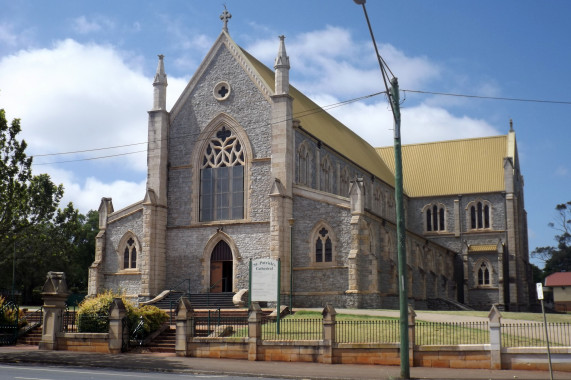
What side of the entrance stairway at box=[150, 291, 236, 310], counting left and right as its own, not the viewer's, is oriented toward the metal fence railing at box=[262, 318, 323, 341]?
front

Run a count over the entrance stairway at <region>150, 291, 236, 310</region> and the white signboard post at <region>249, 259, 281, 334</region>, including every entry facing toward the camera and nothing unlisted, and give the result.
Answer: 2

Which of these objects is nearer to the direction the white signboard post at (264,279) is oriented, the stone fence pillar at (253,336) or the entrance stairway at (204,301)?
the stone fence pillar

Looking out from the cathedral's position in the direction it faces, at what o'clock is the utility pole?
The utility pole is roughly at 10 o'clock from the cathedral.

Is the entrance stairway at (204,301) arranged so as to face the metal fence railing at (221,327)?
yes

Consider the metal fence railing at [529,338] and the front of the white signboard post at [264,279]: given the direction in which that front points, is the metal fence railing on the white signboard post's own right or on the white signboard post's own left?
on the white signboard post's own left

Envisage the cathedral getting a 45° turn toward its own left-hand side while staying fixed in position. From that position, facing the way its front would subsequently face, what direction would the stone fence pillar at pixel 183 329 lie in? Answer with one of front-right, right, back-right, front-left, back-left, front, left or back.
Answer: front

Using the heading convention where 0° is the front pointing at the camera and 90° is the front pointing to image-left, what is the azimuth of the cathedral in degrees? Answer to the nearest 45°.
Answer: approximately 45°

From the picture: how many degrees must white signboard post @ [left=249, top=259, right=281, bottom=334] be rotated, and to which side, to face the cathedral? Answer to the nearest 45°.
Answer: approximately 180°

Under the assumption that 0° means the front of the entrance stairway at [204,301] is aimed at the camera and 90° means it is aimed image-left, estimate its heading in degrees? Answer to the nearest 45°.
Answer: approximately 0°

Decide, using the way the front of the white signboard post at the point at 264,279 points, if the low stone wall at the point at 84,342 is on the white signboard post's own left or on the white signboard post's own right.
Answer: on the white signboard post's own right
